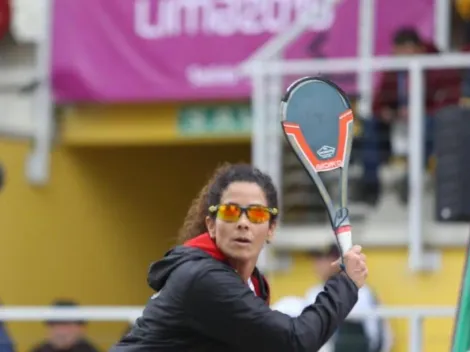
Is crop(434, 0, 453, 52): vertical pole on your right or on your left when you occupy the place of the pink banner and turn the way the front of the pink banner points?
on your left

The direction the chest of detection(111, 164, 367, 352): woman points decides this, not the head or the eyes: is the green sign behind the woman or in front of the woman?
behind

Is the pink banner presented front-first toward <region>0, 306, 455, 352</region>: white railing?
yes

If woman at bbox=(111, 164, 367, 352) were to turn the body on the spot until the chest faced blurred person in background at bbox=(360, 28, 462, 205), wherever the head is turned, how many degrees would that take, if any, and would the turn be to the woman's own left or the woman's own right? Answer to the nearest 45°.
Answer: approximately 135° to the woman's own left

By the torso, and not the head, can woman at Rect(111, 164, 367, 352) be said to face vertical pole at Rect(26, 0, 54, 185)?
no

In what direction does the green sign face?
toward the camera

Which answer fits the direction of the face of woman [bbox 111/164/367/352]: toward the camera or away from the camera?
toward the camera

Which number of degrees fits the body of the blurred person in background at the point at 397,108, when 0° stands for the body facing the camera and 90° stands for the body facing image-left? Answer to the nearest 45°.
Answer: approximately 45°

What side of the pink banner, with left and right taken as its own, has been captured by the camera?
front

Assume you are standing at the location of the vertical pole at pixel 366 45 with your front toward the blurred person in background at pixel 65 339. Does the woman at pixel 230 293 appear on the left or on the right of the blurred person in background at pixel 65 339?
left

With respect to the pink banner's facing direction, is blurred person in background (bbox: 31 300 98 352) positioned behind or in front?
in front
